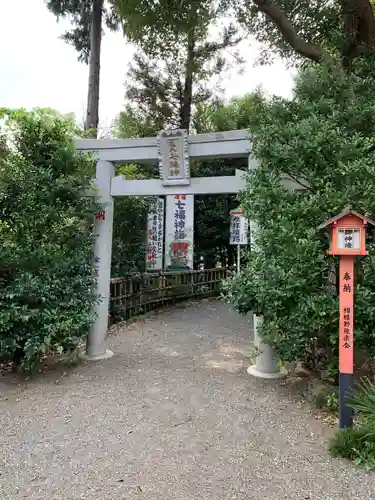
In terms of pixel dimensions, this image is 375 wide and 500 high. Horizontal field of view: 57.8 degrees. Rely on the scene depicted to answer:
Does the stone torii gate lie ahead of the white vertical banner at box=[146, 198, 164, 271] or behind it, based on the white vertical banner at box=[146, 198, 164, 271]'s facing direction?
ahead

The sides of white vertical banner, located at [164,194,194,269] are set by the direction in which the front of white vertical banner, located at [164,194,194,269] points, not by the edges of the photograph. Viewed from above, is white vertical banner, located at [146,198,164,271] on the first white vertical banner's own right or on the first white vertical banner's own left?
on the first white vertical banner's own right

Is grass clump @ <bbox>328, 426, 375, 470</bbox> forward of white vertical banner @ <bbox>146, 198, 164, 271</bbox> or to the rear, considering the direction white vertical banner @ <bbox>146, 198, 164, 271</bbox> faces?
forward

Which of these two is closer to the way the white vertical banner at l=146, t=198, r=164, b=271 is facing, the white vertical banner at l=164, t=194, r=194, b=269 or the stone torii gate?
the stone torii gate

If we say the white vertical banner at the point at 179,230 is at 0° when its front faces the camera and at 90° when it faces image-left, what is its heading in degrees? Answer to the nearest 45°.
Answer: approximately 0°

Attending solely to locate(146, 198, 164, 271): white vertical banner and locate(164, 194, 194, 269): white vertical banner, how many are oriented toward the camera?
2

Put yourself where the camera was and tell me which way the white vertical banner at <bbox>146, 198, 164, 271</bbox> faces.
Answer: facing the viewer

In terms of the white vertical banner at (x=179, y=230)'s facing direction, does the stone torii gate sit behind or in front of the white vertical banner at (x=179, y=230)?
in front
